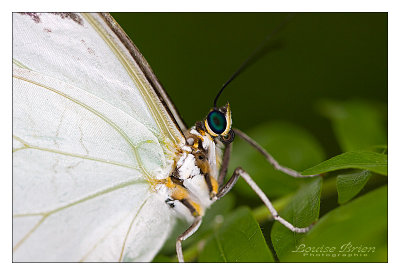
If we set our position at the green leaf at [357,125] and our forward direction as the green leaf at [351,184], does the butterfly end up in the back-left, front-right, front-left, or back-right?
front-right

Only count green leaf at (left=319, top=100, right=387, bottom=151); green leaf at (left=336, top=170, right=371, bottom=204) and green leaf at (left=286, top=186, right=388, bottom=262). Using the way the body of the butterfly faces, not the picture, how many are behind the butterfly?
0

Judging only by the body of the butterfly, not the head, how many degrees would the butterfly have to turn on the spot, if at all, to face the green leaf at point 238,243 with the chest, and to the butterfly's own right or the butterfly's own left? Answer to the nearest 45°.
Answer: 0° — it already faces it

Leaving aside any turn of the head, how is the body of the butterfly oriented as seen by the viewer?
to the viewer's right
